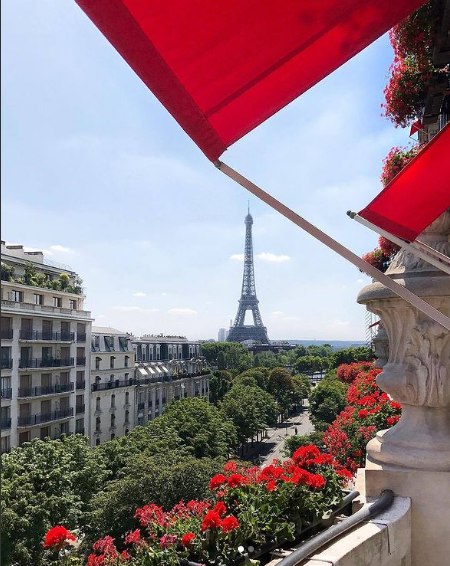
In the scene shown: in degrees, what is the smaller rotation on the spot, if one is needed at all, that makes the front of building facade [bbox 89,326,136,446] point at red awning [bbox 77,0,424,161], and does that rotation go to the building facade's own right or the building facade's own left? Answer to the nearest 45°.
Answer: approximately 45° to the building facade's own right

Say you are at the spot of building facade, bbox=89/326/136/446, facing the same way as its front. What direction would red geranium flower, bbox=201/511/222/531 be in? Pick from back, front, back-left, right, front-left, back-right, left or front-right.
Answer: front-right

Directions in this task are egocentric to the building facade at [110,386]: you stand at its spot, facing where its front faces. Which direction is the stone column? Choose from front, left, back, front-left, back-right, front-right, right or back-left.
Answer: front-right

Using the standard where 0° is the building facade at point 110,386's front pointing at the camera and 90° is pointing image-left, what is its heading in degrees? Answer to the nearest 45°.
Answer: approximately 315°

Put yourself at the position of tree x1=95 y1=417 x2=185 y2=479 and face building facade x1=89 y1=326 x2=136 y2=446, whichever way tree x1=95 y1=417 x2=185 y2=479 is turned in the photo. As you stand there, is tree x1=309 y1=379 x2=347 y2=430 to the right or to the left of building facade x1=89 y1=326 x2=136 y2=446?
right

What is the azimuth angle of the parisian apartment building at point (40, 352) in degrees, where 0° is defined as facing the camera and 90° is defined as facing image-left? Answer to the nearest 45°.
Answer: approximately 315°
